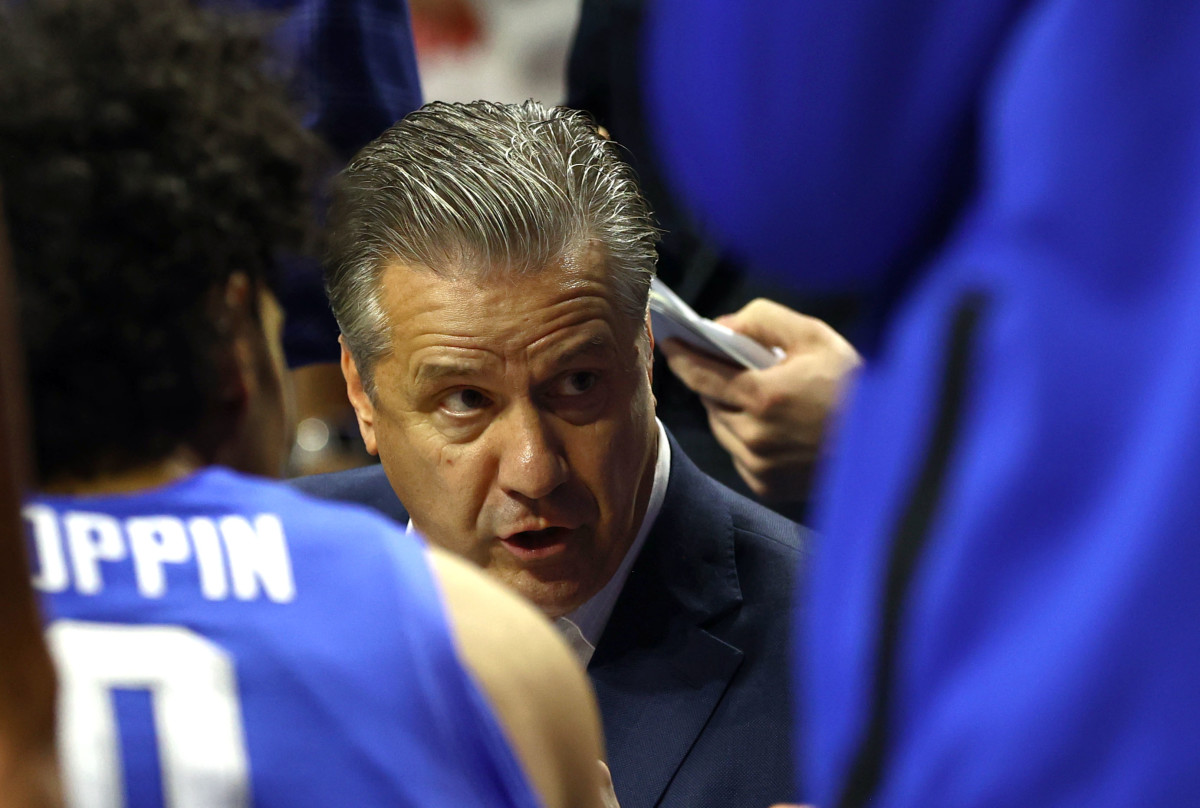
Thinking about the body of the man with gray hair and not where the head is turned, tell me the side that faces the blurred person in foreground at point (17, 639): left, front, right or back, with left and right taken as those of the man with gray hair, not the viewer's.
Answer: front

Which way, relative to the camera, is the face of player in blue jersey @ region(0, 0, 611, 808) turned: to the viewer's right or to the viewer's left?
to the viewer's right

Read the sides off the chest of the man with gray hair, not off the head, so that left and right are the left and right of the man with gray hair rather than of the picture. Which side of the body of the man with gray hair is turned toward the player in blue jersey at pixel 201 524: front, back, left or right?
front

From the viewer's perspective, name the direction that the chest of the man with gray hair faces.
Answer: toward the camera
